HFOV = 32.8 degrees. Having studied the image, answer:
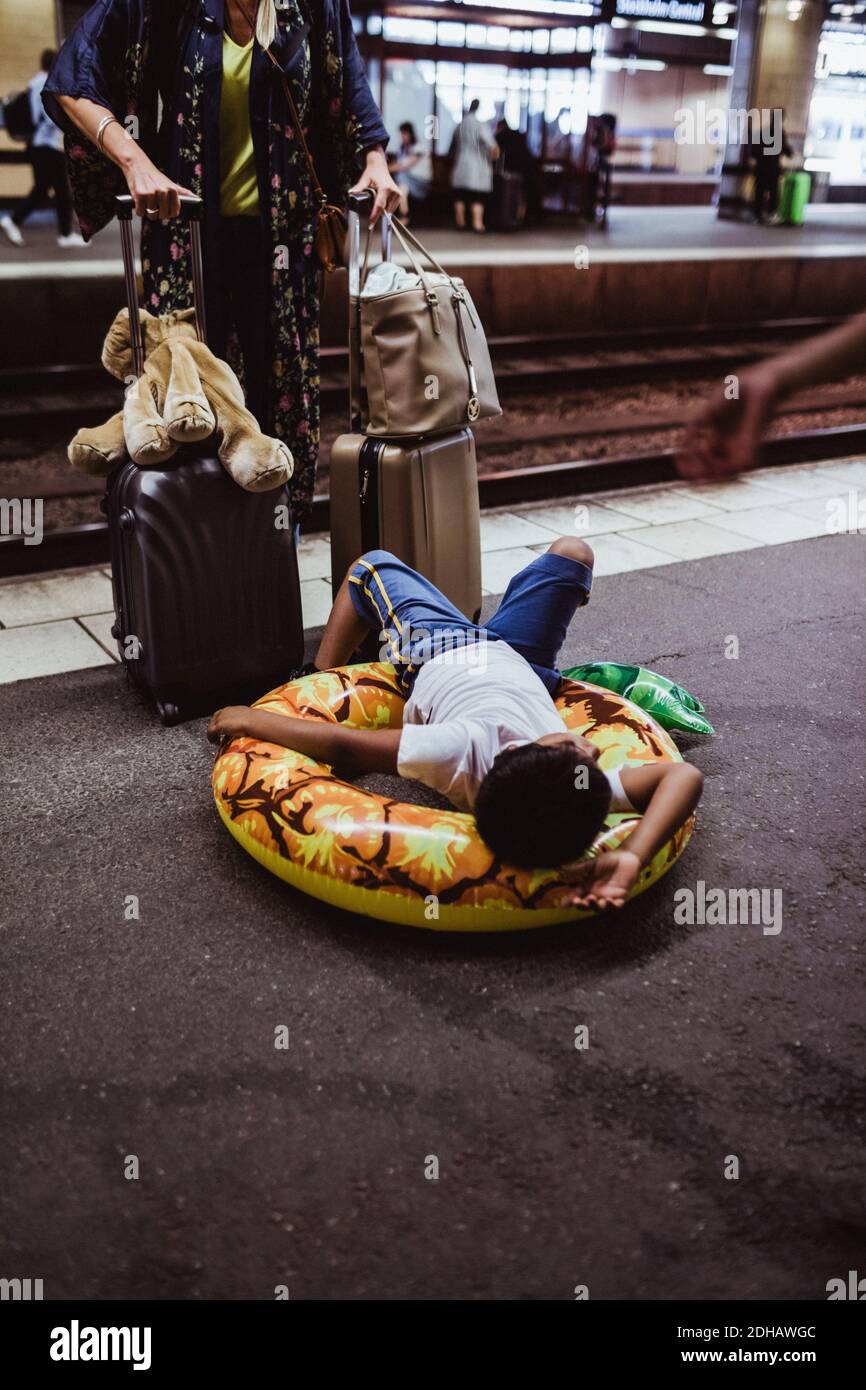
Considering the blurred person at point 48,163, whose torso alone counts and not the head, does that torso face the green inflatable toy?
no

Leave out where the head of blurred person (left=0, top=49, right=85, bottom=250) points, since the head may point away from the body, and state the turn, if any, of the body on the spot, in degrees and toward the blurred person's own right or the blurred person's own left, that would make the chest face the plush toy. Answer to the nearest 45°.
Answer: approximately 90° to the blurred person's own right

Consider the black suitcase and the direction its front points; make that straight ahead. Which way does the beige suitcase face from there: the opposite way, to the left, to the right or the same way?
the same way

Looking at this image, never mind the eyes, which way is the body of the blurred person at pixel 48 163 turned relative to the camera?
to the viewer's right

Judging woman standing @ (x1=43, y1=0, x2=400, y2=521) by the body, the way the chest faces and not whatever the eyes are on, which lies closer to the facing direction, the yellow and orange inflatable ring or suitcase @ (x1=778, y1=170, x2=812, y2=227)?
the yellow and orange inflatable ring

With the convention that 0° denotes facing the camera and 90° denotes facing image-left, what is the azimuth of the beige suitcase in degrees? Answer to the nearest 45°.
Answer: approximately 315°

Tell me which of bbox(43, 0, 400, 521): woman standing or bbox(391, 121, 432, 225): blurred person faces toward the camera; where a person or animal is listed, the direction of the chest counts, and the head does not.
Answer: the woman standing

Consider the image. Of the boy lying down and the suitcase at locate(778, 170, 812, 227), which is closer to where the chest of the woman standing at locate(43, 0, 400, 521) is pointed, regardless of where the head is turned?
the boy lying down

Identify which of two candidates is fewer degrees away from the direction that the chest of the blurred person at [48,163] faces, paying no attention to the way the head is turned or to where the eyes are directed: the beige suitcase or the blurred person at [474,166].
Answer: the blurred person

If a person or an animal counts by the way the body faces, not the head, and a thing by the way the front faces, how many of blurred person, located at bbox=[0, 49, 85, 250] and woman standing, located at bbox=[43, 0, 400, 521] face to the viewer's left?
0

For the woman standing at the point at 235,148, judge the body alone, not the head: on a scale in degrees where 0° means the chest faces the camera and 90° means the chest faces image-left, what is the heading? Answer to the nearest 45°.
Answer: approximately 0°

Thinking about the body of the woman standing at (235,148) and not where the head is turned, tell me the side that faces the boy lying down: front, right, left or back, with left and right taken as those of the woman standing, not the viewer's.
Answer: front
